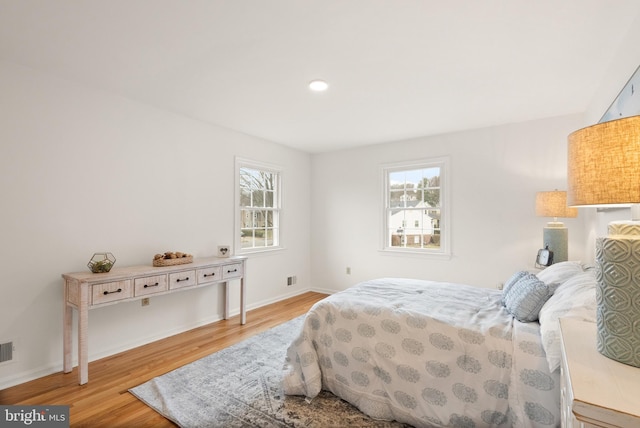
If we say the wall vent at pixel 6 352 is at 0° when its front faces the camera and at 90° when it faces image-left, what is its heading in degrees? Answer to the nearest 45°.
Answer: approximately 315°

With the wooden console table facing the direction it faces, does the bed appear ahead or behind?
ahead

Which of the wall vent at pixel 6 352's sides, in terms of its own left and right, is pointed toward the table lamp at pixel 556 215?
front

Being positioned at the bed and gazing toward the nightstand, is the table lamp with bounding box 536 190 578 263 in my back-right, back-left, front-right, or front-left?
back-left

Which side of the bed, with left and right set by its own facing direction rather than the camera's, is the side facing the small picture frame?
front

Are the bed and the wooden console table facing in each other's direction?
yes

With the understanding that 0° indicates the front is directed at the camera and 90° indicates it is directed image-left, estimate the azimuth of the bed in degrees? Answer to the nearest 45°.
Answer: approximately 90°

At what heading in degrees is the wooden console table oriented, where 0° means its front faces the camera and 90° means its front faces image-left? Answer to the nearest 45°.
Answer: approximately 315°

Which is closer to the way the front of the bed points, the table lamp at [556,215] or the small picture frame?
the small picture frame

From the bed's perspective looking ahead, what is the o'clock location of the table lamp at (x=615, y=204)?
The table lamp is roughly at 8 o'clock from the bed.

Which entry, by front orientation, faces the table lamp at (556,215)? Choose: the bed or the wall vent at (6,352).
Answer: the wall vent

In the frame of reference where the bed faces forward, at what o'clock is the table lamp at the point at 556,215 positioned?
The table lamp is roughly at 4 o'clock from the bed.

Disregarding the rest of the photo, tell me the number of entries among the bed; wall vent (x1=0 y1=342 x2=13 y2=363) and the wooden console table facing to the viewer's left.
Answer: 1
